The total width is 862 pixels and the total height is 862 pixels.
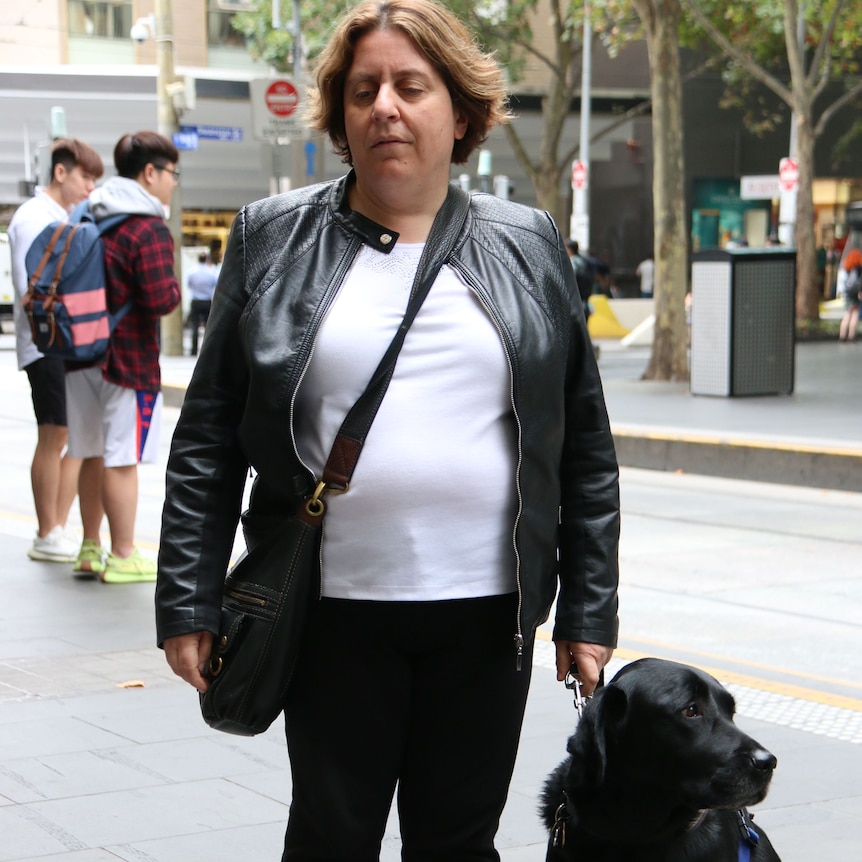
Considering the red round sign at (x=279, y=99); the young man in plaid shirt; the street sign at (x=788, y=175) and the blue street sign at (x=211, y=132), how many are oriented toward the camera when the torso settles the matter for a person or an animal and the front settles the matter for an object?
3

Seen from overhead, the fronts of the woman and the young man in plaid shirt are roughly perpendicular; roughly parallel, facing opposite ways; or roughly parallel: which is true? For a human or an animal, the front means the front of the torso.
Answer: roughly perpendicular

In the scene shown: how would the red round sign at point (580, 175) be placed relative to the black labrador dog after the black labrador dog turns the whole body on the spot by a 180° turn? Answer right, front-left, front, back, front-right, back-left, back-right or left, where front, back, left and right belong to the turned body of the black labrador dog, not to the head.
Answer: front-right

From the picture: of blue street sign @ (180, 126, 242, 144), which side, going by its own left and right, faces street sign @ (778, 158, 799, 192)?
left

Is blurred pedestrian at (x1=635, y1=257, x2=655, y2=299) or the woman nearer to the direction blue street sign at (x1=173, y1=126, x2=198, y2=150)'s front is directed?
the woman

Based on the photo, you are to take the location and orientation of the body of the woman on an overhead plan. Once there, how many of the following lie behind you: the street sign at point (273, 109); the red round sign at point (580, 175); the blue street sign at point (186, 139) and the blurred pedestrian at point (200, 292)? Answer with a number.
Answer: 4

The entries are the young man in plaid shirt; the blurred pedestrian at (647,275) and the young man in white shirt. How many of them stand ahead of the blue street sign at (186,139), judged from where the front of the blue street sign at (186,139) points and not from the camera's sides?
2

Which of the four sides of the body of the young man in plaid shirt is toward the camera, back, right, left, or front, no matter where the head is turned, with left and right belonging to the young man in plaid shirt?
right
